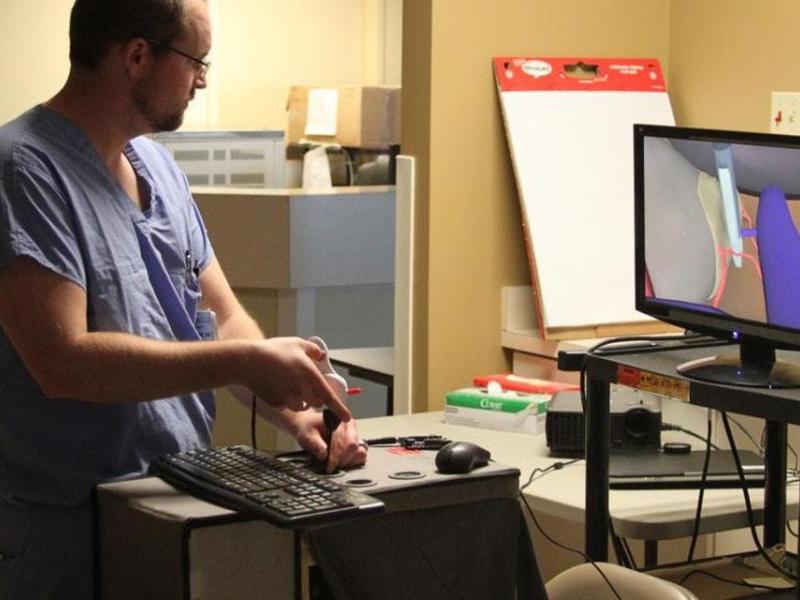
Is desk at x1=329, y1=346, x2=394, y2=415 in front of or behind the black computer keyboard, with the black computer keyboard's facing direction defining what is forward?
behind

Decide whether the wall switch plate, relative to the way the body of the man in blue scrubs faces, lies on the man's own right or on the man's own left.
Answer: on the man's own left

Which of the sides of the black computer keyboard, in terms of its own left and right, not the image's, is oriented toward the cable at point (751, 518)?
back

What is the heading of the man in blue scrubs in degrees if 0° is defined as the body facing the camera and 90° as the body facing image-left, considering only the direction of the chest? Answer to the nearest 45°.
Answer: approximately 315°

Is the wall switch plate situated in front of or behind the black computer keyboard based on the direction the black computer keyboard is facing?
behind

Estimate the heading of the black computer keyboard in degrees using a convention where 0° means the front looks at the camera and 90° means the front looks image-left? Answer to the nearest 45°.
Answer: approximately 45°

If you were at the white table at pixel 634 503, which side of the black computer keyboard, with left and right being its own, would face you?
back

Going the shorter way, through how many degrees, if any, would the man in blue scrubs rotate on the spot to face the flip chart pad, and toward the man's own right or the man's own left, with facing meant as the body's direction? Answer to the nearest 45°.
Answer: approximately 90° to the man's own left
